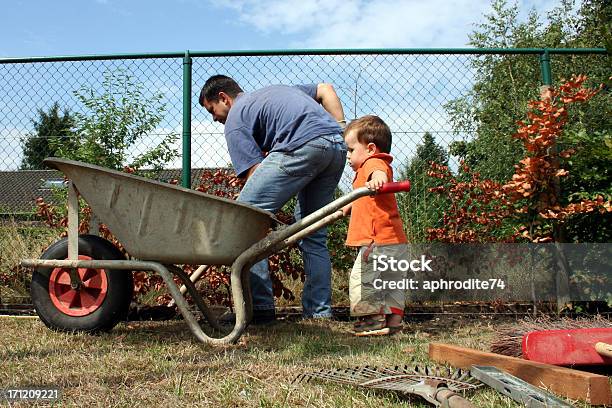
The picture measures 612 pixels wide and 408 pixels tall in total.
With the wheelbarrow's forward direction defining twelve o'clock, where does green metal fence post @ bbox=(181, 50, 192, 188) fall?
The green metal fence post is roughly at 3 o'clock from the wheelbarrow.

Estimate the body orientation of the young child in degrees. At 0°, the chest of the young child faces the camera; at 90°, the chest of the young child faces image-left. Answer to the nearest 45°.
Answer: approximately 90°

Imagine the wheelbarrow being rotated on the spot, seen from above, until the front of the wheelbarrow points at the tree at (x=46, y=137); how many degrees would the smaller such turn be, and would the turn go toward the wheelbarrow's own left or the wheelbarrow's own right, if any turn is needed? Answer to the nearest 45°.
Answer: approximately 45° to the wheelbarrow's own right

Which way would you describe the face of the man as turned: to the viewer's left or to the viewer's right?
to the viewer's left

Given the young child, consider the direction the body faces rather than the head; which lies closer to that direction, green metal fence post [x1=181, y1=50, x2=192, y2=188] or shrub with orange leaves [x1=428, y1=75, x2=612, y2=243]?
the green metal fence post

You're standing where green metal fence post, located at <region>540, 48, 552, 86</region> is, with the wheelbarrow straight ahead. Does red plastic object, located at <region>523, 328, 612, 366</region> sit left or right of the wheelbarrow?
left

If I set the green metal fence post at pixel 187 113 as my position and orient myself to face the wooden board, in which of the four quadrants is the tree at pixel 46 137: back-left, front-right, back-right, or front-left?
back-right

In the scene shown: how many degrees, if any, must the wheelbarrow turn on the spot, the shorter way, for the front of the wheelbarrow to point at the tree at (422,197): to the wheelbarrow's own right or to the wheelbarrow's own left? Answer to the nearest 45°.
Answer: approximately 135° to the wheelbarrow's own right

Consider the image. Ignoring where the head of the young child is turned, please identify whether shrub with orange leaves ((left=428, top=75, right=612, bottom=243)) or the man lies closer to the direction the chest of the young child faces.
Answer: the man

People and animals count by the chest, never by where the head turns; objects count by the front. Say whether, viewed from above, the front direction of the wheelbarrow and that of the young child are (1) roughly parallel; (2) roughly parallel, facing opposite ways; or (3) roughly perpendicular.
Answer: roughly parallel

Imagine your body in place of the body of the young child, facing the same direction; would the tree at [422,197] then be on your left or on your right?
on your right

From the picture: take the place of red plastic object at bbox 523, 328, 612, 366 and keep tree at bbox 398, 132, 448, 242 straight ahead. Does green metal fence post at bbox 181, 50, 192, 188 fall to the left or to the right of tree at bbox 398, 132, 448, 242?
left

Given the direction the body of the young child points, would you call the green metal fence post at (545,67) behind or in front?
behind

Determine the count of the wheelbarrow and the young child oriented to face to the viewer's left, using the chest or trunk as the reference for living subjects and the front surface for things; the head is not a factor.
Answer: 2

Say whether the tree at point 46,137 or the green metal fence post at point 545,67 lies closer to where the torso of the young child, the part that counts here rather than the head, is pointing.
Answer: the tree

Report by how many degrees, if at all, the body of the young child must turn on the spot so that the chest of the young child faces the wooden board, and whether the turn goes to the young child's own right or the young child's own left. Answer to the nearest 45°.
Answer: approximately 135° to the young child's own left

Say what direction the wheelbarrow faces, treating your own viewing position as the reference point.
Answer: facing to the left of the viewer

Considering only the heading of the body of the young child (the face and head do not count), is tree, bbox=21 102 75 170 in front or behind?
in front
